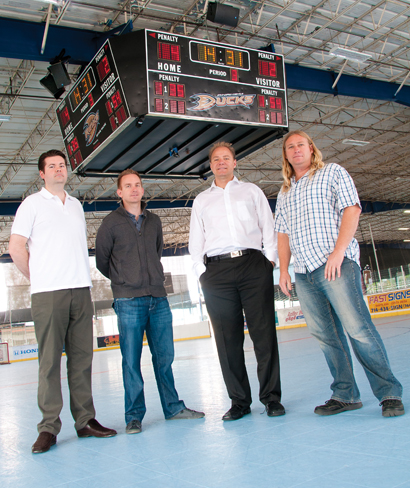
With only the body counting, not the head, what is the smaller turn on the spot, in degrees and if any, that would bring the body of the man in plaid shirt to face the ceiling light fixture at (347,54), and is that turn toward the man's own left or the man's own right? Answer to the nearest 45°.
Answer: approximately 135° to the man's own right

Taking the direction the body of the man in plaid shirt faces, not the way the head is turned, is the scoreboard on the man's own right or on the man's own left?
on the man's own right

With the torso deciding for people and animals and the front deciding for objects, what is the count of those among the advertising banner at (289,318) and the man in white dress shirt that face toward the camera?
2

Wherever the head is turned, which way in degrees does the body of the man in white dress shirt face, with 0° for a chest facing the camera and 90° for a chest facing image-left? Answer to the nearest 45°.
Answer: approximately 0°

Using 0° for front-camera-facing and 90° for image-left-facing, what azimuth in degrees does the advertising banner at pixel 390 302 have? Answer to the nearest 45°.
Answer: approximately 0°

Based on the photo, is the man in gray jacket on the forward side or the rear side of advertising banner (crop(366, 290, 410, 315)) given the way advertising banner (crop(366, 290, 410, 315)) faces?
on the forward side

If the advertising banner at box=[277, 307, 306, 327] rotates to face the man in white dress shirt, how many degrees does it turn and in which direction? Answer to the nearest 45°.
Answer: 0° — it already faces them

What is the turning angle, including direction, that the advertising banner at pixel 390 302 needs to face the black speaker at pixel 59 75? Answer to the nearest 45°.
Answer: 0° — it already faces it

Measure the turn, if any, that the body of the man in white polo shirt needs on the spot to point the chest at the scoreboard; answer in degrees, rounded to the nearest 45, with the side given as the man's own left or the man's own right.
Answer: approximately 90° to the man's own left
